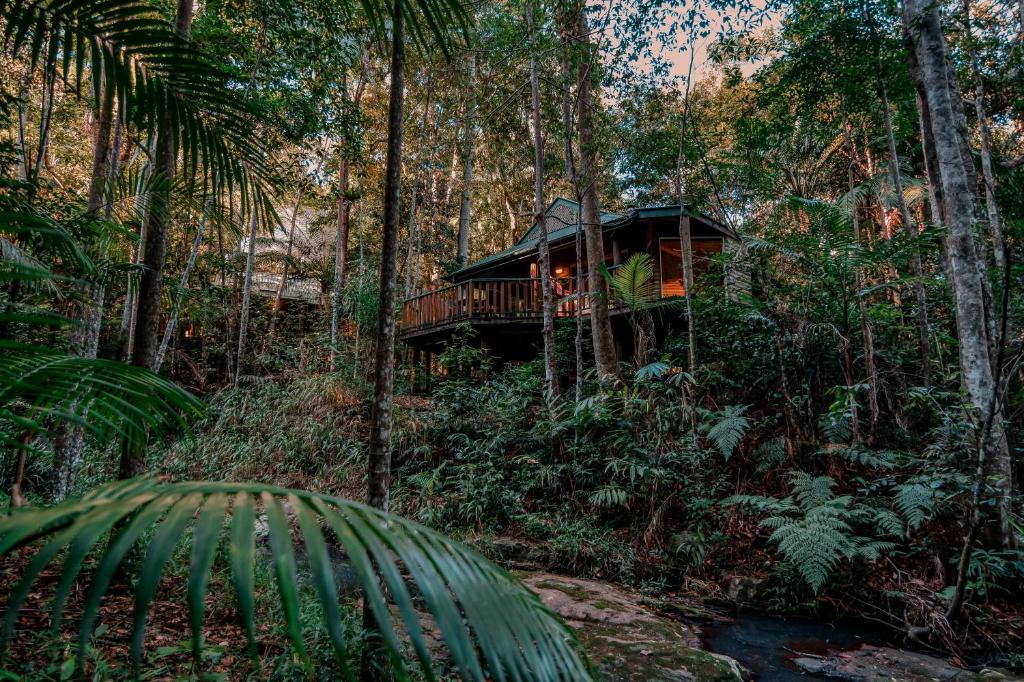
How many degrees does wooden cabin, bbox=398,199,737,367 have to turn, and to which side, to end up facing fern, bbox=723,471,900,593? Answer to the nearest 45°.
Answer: approximately 45° to its left

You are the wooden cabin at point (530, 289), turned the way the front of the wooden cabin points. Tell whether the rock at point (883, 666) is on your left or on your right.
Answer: on your left

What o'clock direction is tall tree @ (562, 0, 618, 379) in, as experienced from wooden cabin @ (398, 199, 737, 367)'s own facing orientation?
The tall tree is roughly at 10 o'clock from the wooden cabin.

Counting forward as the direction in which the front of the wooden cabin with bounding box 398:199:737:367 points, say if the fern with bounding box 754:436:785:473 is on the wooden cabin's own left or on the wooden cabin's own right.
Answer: on the wooden cabin's own left

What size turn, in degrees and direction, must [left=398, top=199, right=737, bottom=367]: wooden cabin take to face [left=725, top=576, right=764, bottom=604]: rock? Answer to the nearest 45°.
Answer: approximately 45° to its left

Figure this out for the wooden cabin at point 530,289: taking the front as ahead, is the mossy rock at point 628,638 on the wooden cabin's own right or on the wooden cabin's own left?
on the wooden cabin's own left

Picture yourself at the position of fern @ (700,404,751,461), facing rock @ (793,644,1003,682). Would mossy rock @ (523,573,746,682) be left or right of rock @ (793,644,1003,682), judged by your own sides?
right

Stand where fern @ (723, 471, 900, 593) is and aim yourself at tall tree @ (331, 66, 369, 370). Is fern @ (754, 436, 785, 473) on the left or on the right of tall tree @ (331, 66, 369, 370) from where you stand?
right

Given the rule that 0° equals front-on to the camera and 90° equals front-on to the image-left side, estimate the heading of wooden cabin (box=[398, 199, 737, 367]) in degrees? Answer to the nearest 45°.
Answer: approximately 45°

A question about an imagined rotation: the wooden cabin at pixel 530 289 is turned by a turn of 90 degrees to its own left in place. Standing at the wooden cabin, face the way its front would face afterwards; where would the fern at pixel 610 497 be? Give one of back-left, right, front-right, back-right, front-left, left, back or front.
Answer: front-right
